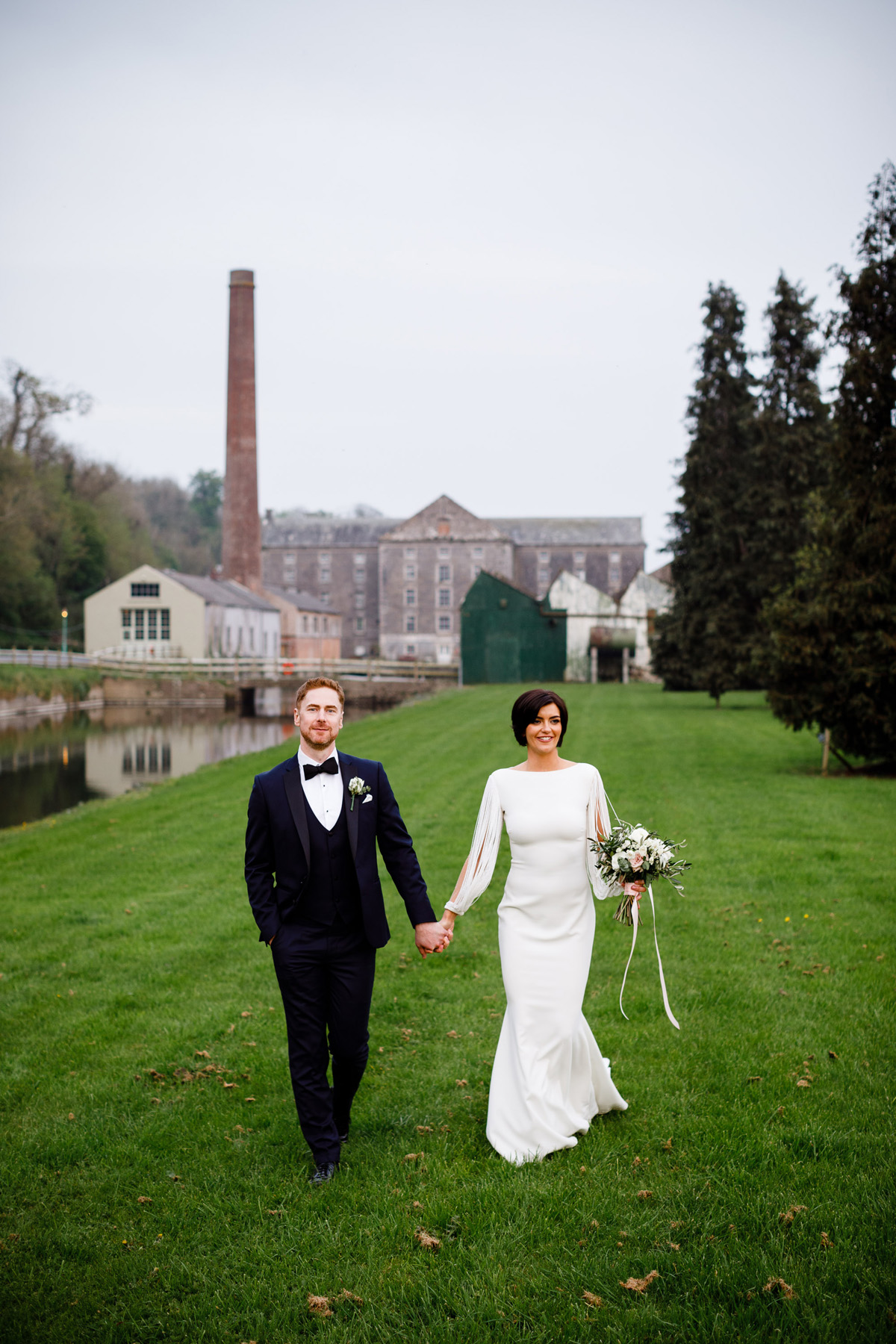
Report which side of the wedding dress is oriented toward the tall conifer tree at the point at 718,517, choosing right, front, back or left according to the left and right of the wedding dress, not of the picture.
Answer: back

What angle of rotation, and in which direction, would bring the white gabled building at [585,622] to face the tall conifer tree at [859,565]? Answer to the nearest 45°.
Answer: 0° — it already faces it

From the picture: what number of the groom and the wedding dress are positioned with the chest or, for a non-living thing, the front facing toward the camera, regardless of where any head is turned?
2

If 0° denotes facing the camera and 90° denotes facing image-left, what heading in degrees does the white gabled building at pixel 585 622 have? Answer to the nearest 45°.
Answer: approximately 0°

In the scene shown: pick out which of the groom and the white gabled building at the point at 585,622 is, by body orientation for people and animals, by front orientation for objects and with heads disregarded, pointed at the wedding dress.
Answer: the white gabled building

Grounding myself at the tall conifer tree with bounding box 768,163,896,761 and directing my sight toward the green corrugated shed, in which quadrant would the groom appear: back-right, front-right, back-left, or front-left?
back-left

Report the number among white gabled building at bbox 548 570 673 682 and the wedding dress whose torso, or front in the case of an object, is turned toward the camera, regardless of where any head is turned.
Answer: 2
